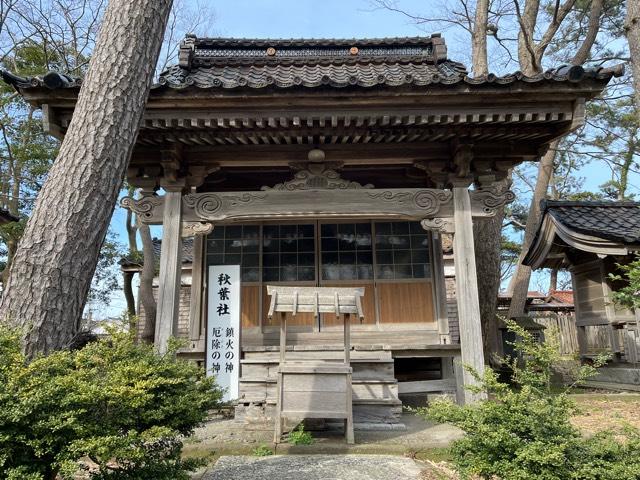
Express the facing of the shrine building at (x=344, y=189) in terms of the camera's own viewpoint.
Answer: facing the viewer

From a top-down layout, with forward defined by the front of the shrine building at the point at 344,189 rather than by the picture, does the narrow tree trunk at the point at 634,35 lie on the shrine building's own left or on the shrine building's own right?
on the shrine building's own left

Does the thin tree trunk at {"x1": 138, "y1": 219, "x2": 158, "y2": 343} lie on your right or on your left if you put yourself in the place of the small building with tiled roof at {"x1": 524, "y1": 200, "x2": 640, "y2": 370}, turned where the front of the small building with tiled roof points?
on your right

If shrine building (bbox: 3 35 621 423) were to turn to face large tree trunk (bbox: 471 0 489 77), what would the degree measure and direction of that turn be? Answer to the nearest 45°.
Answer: approximately 135° to its left

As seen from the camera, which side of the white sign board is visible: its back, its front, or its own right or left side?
front

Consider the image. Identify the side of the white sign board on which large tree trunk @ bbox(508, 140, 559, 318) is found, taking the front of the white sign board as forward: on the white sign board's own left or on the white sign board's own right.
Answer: on the white sign board's own left

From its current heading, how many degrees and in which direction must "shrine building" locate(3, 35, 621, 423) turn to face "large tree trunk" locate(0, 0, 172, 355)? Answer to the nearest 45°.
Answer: approximately 45° to its right

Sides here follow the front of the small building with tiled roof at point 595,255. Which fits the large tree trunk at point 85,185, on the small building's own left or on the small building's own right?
on the small building's own right

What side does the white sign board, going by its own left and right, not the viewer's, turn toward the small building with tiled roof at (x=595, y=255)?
left

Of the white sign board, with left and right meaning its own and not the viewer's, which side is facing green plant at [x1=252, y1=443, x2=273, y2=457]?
front

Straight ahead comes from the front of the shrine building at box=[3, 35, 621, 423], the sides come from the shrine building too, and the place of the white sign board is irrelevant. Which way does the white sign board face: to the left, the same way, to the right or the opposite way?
the same way

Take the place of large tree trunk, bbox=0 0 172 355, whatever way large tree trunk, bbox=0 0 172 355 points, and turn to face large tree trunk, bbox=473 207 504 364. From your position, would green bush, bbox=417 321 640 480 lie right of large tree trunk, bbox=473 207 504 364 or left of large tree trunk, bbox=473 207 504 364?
right

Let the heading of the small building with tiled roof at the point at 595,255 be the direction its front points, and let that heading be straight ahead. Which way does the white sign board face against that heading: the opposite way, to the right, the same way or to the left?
the same way
